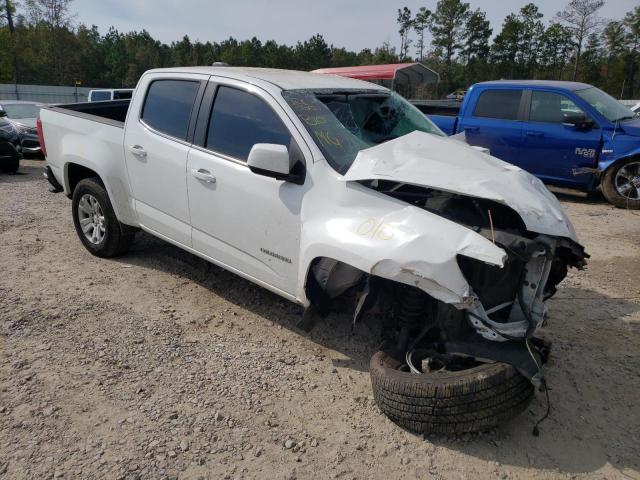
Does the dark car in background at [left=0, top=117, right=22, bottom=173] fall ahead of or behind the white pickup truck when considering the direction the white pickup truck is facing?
behind

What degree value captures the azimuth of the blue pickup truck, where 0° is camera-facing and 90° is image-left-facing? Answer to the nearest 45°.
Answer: approximately 315°

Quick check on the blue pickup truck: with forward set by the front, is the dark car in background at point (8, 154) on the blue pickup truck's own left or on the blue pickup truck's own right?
on the blue pickup truck's own right

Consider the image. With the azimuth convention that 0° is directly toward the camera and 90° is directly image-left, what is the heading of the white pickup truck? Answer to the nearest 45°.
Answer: approximately 315°

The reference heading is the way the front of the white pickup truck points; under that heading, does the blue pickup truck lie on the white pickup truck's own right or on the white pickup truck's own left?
on the white pickup truck's own left

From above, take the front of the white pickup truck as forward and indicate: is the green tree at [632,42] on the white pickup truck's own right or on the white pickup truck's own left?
on the white pickup truck's own left

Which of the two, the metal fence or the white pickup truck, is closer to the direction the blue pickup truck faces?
the white pickup truck

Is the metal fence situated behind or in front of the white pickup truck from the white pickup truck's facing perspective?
behind

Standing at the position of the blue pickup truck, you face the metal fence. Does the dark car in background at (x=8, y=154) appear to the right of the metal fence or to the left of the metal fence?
left

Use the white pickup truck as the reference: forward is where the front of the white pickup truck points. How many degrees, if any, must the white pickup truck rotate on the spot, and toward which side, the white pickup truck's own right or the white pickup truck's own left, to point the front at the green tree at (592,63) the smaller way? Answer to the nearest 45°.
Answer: approximately 90° to the white pickup truck's own left

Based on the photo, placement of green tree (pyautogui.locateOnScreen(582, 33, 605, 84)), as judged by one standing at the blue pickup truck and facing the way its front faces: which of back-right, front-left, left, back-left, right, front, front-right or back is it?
back-left
